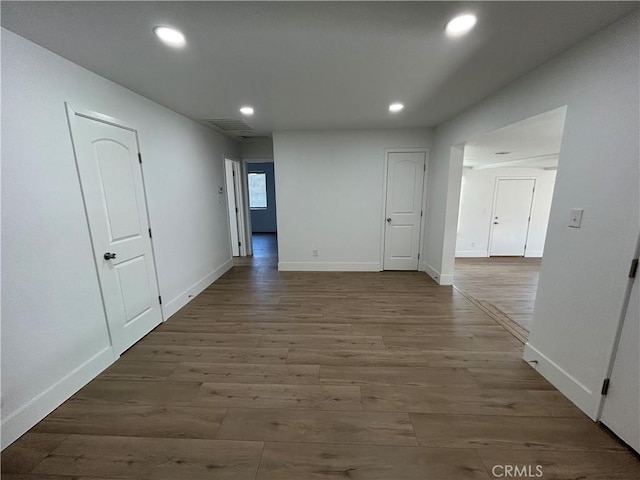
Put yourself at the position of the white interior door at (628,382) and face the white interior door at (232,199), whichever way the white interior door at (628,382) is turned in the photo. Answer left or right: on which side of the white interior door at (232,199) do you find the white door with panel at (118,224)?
left

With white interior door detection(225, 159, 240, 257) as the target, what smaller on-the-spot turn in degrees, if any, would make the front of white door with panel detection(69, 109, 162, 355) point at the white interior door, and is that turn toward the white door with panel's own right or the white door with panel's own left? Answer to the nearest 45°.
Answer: approximately 90° to the white door with panel's own left

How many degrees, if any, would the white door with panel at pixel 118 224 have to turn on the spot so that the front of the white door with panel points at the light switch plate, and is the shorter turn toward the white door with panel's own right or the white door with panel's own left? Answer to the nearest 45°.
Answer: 0° — it already faces it

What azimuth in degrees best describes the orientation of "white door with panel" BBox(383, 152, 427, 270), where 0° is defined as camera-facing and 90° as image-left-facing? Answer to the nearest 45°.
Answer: approximately 0°

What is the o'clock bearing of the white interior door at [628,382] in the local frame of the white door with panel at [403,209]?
The white interior door is roughly at 11 o'clock from the white door with panel.

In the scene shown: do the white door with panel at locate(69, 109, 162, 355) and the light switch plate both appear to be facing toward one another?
yes

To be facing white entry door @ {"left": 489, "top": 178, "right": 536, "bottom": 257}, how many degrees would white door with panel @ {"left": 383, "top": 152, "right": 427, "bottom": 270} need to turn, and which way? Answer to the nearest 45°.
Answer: approximately 135° to its left

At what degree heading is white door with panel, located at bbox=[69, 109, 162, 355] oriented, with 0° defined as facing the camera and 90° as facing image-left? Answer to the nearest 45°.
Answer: approximately 315°

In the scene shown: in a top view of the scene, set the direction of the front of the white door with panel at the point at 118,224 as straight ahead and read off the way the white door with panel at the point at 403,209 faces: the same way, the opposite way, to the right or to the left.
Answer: to the right

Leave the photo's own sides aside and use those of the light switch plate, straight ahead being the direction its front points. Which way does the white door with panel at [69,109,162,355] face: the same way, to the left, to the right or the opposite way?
the opposite way
